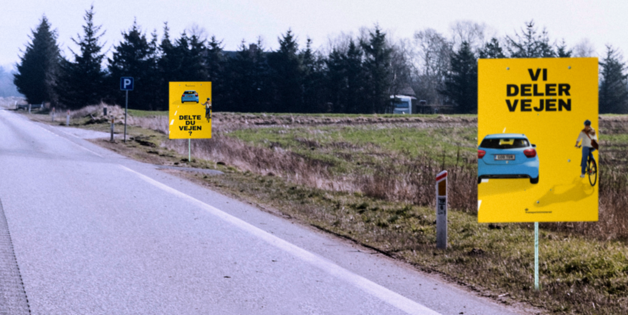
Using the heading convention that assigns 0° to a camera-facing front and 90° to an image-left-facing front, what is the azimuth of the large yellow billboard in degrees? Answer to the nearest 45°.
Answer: approximately 0°

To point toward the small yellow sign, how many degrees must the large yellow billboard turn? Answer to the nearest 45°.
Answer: approximately 135° to its right

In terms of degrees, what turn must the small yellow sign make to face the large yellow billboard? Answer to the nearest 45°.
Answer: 0° — it already faces it

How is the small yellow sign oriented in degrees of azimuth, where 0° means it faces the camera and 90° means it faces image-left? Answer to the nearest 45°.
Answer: approximately 0°

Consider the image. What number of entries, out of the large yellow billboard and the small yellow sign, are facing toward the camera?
2
